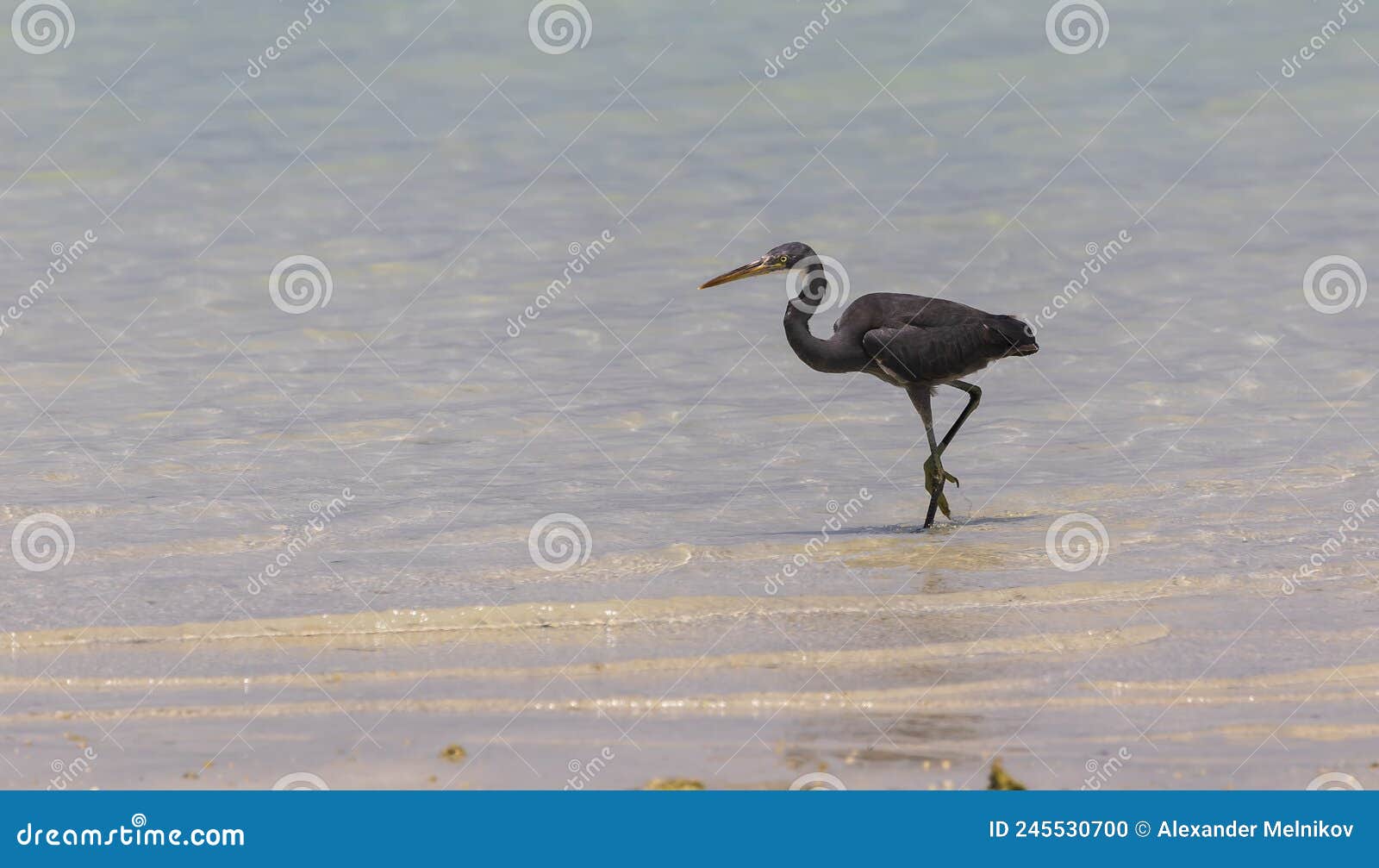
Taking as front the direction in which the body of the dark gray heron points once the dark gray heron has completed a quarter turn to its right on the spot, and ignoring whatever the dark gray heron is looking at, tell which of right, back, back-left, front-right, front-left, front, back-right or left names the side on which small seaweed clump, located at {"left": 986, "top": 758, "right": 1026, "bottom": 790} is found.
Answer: back

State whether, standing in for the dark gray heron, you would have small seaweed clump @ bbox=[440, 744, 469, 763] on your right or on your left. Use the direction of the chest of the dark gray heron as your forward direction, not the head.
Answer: on your left

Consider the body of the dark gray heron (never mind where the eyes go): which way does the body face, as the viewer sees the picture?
to the viewer's left
